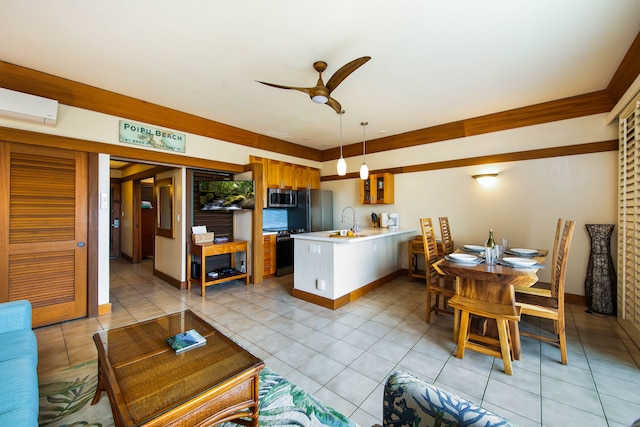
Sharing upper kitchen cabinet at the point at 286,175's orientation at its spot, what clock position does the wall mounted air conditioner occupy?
The wall mounted air conditioner is roughly at 3 o'clock from the upper kitchen cabinet.

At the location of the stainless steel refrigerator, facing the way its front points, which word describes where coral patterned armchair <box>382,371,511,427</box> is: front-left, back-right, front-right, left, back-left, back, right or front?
front-right

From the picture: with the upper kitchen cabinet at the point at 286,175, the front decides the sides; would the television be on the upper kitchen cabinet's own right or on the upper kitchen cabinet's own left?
on the upper kitchen cabinet's own right

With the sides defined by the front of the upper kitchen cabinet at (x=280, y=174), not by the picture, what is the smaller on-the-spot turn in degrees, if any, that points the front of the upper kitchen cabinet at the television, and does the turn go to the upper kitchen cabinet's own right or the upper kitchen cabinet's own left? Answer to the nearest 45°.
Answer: approximately 90° to the upper kitchen cabinet's own right

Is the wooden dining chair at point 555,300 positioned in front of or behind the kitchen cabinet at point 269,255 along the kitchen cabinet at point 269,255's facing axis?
in front

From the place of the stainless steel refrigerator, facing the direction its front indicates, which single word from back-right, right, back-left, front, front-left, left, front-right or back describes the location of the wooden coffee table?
front-right

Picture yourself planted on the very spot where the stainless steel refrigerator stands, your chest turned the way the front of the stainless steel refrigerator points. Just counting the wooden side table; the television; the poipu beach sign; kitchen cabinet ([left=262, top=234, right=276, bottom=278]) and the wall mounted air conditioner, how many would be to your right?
5

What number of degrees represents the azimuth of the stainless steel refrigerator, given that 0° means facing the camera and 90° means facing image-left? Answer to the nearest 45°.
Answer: approximately 315°

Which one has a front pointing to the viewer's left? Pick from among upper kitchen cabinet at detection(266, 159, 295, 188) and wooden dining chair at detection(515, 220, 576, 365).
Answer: the wooden dining chair

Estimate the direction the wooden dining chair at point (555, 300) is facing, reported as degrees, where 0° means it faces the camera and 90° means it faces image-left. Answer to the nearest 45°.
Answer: approximately 90°
